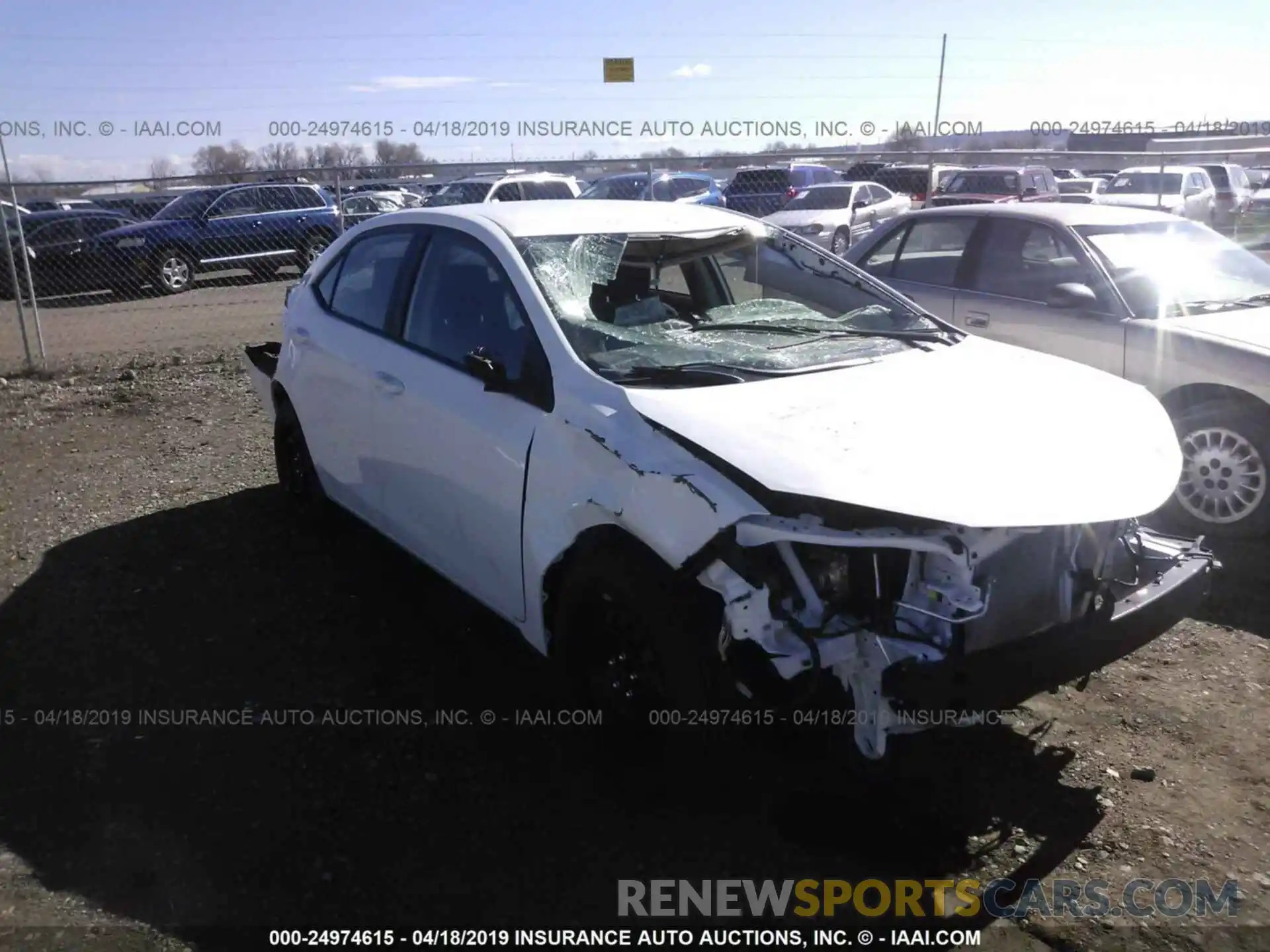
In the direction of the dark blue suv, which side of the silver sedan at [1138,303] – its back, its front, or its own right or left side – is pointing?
back

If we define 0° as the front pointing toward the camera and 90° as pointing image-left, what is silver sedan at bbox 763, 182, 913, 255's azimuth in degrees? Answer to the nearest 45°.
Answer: approximately 45°

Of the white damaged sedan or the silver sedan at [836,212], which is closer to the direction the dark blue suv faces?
the white damaged sedan

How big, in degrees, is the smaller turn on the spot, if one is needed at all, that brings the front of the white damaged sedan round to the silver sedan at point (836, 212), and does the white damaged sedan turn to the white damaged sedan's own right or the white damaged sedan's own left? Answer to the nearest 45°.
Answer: approximately 135° to the white damaged sedan's own left

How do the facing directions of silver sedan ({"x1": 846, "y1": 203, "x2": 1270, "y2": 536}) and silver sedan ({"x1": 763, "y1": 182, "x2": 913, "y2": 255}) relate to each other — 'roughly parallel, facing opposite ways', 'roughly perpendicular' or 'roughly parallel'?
roughly perpendicular

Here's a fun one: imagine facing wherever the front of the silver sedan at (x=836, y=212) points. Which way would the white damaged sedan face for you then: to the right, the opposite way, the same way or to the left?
to the left

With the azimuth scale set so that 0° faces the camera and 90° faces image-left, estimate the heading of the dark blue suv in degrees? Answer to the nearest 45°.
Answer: approximately 45°

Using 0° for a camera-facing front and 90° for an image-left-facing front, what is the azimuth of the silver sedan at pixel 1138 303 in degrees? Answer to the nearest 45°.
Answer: approximately 315°

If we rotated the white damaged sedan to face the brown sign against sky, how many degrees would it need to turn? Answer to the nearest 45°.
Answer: approximately 135° to its left

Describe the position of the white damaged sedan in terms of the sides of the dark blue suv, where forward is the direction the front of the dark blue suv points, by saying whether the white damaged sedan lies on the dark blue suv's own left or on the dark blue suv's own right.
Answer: on the dark blue suv's own left

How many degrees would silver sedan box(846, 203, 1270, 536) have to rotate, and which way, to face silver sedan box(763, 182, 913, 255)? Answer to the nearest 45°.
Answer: approximately 135° to its left
